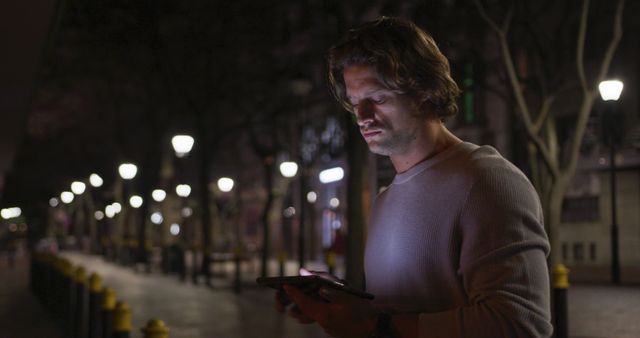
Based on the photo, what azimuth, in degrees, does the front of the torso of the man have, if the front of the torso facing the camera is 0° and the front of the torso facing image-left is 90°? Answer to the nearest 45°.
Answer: approximately 45°

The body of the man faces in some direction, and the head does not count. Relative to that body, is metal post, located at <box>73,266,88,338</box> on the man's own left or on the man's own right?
on the man's own right

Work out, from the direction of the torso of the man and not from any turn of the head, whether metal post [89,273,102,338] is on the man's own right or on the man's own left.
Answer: on the man's own right

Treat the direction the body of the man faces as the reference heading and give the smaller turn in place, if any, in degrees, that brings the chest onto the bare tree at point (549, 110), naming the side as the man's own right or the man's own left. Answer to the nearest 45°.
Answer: approximately 135° to the man's own right

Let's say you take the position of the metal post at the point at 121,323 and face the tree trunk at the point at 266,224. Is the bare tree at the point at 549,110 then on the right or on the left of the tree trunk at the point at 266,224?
right

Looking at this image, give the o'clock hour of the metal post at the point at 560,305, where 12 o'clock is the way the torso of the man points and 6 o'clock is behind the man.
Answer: The metal post is roughly at 5 o'clock from the man.

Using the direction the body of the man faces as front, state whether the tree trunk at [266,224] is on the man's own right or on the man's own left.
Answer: on the man's own right
